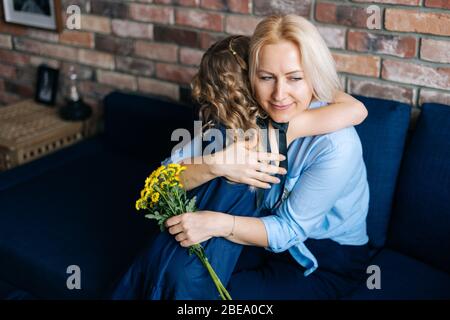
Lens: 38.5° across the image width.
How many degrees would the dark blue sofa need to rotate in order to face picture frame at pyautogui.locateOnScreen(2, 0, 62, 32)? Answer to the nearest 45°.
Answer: approximately 90° to its right

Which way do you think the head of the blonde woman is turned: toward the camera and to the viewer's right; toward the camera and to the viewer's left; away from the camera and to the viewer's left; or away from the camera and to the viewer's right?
toward the camera and to the viewer's left

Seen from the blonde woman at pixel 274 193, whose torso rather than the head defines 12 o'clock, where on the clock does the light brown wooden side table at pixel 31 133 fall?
The light brown wooden side table is roughly at 3 o'clock from the blonde woman.

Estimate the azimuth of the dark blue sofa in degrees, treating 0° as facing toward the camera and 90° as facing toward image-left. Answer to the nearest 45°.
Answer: approximately 45°

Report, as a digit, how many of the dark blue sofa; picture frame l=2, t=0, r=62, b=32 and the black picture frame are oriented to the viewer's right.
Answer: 0

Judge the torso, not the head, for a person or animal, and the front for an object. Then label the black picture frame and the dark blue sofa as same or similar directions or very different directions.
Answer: same or similar directions

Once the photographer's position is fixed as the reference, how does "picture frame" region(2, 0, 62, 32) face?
facing the viewer and to the left of the viewer

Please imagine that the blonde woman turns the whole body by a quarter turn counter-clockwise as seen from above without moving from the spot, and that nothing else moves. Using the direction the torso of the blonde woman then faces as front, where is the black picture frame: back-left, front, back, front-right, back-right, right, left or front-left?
back

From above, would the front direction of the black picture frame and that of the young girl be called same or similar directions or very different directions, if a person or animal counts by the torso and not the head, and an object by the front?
very different directions

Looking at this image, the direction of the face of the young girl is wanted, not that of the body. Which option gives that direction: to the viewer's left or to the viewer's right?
to the viewer's right

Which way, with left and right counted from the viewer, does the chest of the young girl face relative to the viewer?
facing away from the viewer and to the right of the viewer

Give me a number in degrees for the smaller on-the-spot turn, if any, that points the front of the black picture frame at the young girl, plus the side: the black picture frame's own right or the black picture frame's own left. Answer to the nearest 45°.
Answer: approximately 45° to the black picture frame's own left

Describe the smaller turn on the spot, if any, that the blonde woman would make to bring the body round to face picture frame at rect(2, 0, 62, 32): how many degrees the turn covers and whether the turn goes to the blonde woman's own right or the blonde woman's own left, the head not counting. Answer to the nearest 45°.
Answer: approximately 90° to the blonde woman's own right

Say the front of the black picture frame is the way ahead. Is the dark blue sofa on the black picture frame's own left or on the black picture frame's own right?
on the black picture frame's own left

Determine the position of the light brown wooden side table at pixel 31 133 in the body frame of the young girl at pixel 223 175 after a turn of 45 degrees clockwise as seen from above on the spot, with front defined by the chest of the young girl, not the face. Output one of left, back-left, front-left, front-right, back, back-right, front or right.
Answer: back-left

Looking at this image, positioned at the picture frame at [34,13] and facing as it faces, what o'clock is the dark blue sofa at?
The dark blue sofa is roughly at 10 o'clock from the picture frame.
